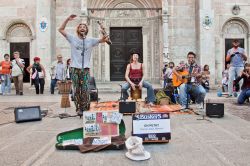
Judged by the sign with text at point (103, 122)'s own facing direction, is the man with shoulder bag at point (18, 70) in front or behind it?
behind

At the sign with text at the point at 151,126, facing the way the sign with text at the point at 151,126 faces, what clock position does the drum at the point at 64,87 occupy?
The drum is roughly at 5 o'clock from the sign with text.

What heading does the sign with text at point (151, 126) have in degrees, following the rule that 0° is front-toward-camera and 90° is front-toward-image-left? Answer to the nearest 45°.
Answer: approximately 0°

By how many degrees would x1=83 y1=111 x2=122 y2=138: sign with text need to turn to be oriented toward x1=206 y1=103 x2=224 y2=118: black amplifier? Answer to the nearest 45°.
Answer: approximately 135° to its left

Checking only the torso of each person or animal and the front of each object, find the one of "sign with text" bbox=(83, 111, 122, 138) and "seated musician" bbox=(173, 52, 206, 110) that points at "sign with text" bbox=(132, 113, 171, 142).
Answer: the seated musician

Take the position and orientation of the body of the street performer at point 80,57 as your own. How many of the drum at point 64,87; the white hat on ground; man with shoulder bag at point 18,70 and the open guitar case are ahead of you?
2

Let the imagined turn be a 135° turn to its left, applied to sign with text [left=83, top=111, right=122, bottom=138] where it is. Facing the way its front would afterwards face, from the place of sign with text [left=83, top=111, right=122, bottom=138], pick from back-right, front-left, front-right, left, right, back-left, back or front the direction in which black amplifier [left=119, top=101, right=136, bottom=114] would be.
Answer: front-left
